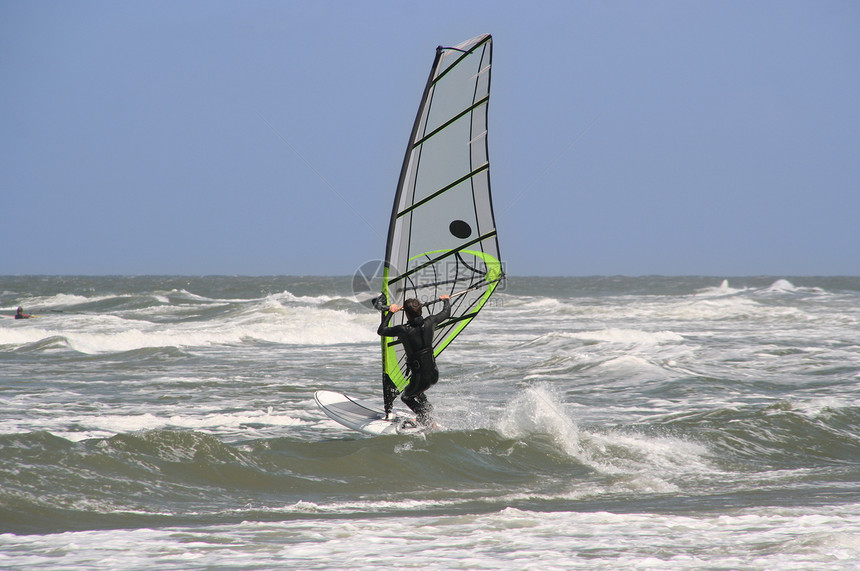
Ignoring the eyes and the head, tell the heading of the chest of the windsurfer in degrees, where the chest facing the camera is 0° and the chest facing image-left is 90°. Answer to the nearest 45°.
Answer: approximately 135°
